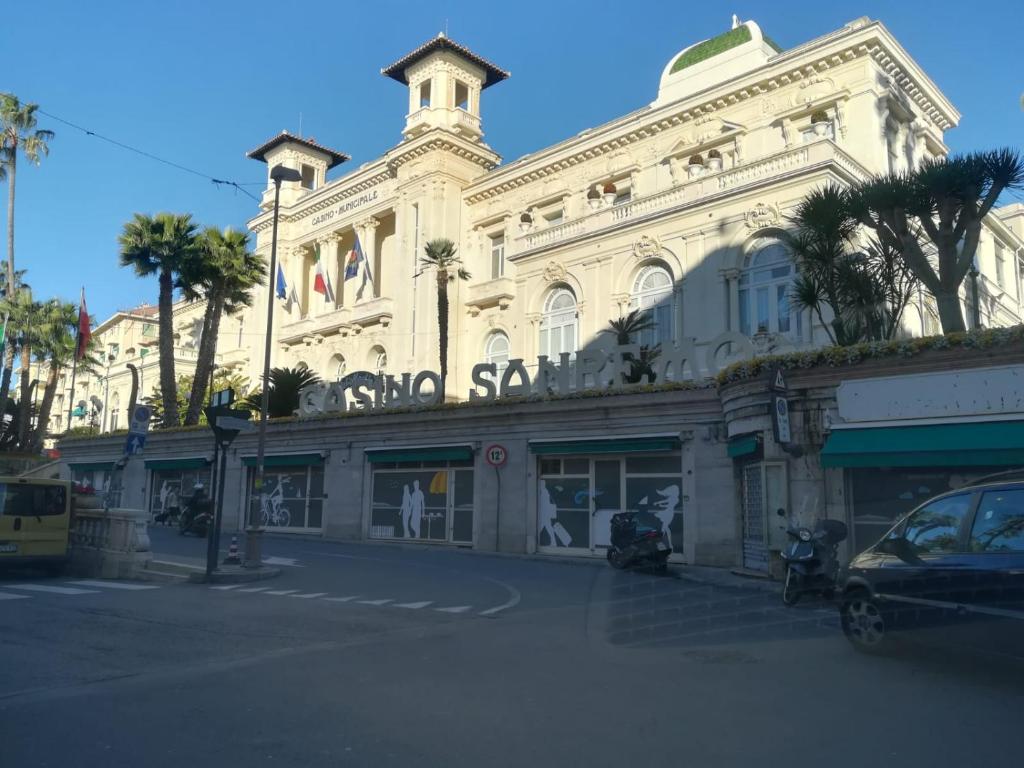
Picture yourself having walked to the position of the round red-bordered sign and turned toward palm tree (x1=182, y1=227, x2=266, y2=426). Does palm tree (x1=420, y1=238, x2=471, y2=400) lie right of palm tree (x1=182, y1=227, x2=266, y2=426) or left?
right

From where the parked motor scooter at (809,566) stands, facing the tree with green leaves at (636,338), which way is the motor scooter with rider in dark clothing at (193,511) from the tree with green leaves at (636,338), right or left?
left

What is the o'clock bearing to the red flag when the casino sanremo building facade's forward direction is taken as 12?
The red flag is roughly at 2 o'clock from the casino sanremo building facade.

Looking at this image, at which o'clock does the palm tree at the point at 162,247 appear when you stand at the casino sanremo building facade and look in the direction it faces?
The palm tree is roughly at 2 o'clock from the casino sanremo building facade.

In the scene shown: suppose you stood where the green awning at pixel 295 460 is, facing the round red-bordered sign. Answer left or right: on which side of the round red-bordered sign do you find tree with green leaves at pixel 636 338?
left
